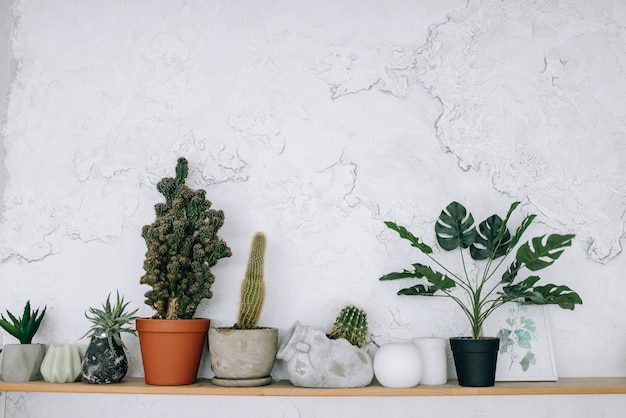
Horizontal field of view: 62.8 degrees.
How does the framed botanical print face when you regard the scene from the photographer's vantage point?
facing the viewer

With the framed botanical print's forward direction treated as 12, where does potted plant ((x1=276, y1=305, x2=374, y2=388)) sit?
The potted plant is roughly at 2 o'clock from the framed botanical print.

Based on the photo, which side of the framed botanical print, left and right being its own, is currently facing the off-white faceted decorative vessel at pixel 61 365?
right
